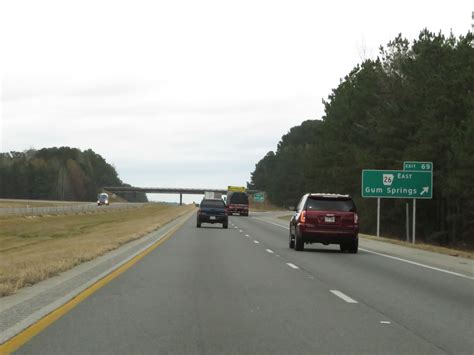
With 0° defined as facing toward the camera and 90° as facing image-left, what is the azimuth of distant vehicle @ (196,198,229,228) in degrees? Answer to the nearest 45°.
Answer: approximately 180°

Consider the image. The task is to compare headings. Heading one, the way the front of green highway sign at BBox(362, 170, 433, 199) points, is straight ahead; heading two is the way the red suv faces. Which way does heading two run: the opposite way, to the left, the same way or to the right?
the opposite way

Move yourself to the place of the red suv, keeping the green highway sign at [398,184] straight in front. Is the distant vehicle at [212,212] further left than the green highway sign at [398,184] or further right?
left

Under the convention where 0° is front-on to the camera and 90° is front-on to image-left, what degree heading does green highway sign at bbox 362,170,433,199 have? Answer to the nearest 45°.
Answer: approximately 0°

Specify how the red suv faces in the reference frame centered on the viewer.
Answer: facing away from the viewer

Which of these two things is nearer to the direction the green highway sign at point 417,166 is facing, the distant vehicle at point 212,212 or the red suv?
the red suv

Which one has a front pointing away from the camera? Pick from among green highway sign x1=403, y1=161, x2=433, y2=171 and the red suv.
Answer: the red suv

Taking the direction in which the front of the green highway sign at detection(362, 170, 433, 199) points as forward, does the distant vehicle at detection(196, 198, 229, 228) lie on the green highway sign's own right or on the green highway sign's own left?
on the green highway sign's own right

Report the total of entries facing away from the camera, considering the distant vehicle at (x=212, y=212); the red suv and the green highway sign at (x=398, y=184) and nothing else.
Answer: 2

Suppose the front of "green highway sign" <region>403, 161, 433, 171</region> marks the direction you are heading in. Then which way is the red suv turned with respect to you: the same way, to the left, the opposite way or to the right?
the opposite way
